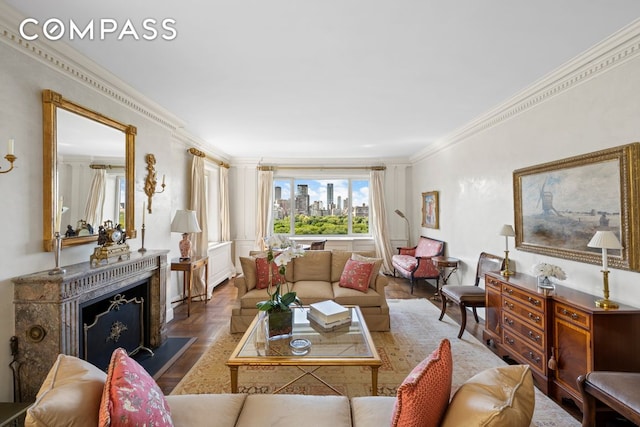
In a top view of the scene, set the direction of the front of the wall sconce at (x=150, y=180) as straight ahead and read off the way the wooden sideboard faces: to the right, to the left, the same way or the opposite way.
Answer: the opposite way

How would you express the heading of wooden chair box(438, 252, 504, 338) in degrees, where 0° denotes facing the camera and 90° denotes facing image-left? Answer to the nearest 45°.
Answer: approximately 45°

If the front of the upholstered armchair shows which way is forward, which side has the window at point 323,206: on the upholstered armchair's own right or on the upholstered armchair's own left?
on the upholstered armchair's own right

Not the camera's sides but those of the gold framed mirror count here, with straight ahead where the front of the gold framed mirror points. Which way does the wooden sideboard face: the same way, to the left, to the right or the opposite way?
the opposite way

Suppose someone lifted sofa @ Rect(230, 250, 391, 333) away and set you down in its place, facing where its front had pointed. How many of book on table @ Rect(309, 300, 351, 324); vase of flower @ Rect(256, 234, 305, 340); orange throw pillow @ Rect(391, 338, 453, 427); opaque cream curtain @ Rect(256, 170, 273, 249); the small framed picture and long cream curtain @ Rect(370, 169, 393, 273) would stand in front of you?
3

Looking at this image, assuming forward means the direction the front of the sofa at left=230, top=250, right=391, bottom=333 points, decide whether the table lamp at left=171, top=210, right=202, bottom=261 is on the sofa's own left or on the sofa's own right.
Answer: on the sofa's own right

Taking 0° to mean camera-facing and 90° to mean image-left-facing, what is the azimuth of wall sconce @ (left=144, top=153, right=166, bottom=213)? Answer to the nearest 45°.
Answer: approximately 315°

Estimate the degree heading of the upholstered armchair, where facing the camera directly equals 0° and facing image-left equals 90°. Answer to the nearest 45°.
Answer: approximately 45°

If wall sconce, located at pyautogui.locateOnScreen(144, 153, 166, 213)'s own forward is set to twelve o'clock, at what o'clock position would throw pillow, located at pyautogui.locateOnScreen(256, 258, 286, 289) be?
The throw pillow is roughly at 11 o'clock from the wall sconce.

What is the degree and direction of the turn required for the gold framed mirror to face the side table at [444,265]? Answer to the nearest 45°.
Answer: approximately 45° to its left

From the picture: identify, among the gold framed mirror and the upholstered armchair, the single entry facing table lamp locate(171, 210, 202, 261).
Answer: the upholstered armchair

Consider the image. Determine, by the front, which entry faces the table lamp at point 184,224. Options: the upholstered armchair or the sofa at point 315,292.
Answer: the upholstered armchair

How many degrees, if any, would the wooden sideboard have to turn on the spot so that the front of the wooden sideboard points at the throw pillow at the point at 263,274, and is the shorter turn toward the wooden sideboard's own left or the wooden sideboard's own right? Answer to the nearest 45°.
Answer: approximately 45° to the wooden sideboard's own right

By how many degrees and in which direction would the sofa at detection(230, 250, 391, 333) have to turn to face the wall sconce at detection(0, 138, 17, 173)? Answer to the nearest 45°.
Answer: approximately 45° to its right

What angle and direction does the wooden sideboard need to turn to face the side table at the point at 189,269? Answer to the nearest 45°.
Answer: approximately 45° to its right
